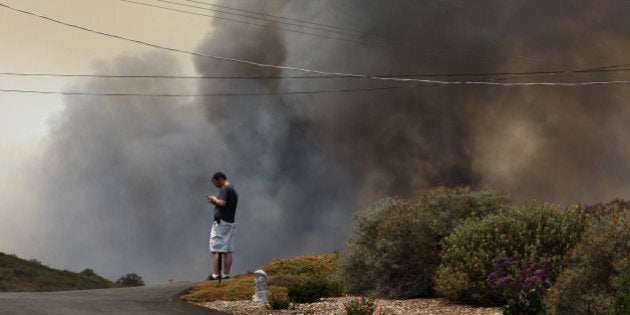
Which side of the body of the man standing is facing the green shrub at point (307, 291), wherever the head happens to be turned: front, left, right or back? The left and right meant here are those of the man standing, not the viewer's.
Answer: back

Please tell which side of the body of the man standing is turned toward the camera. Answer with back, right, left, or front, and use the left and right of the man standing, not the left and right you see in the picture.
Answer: left

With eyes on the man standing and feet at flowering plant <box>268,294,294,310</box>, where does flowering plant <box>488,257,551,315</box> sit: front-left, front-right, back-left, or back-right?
back-right

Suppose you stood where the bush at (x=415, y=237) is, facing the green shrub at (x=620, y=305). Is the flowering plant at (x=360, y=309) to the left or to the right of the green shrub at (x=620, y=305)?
right

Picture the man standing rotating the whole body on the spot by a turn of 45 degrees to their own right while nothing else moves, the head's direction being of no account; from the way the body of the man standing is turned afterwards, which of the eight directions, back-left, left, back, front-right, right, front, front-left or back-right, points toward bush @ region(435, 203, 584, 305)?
back-right

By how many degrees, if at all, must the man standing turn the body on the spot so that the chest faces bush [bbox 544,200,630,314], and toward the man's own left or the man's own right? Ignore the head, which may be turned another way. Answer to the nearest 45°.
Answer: approximately 135° to the man's own left
